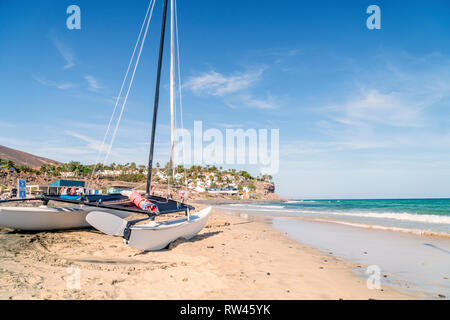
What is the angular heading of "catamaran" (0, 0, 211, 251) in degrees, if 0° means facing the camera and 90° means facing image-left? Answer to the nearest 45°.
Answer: approximately 225°
